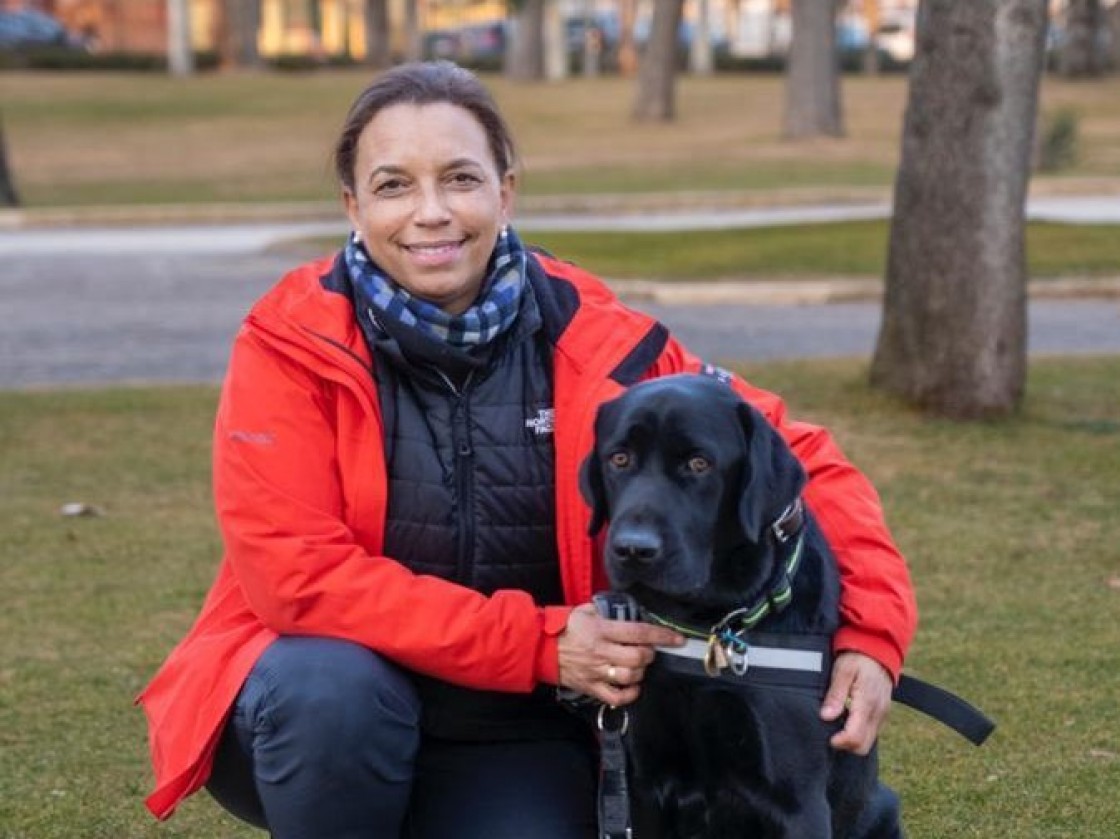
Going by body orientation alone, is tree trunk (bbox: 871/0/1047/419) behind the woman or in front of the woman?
behind

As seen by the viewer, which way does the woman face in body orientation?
toward the camera

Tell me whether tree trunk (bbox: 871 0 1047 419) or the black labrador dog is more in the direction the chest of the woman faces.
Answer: the black labrador dog

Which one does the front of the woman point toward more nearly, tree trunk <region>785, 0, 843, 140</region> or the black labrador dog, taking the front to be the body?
the black labrador dog

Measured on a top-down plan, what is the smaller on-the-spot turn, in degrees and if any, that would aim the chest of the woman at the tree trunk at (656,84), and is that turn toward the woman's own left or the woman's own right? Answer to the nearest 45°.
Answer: approximately 180°

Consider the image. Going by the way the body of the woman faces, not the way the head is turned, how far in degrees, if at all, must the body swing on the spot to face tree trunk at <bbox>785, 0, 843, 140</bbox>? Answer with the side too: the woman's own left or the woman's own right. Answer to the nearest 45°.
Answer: approximately 180°
